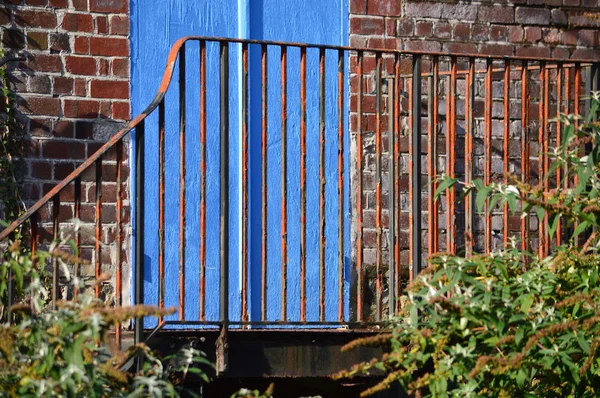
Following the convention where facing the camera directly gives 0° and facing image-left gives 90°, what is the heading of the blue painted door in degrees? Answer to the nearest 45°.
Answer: approximately 0°

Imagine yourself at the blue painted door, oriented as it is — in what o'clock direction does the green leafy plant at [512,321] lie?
The green leafy plant is roughly at 11 o'clock from the blue painted door.
